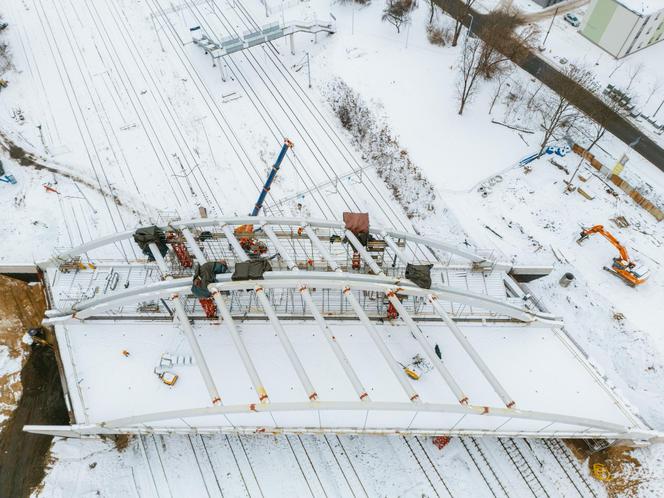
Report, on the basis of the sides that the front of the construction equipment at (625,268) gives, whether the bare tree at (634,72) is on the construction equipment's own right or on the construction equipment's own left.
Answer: on the construction equipment's own right

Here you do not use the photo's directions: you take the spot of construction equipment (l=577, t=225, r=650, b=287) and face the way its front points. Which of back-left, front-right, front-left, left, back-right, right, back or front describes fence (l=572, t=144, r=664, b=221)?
right

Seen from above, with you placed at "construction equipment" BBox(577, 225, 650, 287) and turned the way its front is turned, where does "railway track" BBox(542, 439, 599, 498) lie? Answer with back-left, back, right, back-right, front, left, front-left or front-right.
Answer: left

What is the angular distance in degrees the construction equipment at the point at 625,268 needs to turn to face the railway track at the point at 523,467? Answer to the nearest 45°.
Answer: approximately 90° to its left

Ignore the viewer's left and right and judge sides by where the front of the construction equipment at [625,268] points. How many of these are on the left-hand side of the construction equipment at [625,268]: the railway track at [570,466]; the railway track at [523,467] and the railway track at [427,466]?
3

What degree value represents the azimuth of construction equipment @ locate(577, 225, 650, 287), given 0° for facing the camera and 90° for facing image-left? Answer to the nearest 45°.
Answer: approximately 135°

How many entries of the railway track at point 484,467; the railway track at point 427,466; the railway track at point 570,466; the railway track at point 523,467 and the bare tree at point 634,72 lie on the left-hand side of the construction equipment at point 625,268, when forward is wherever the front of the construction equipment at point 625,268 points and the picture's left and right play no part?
4

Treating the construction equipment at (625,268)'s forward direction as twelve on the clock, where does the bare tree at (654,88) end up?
The bare tree is roughly at 3 o'clock from the construction equipment.

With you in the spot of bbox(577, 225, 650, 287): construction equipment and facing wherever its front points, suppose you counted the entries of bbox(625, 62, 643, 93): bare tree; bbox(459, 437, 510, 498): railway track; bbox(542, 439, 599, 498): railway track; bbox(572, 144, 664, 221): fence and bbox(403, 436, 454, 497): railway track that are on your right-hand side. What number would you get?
2

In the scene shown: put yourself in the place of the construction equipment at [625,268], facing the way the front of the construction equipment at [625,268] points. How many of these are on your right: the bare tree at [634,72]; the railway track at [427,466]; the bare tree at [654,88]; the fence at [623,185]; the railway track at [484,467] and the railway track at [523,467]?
3

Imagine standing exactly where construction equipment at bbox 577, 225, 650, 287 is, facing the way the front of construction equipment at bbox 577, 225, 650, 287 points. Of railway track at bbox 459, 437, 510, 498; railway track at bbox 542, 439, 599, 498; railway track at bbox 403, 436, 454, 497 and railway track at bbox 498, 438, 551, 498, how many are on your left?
4
